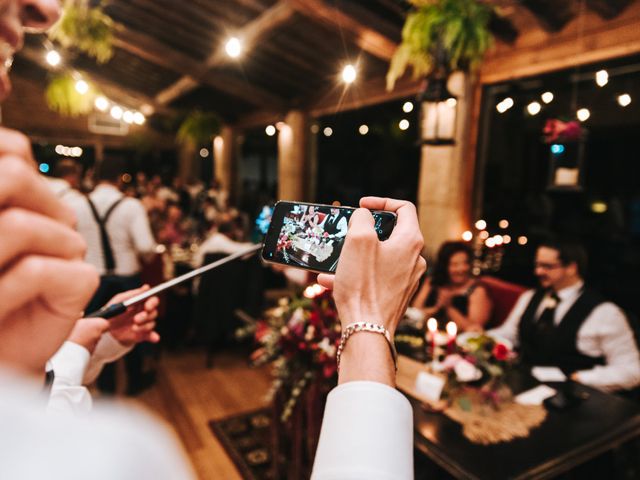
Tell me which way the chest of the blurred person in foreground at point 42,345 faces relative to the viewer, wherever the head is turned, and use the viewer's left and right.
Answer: facing to the right of the viewer

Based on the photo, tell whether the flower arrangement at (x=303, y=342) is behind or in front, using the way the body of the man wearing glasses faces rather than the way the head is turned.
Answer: in front

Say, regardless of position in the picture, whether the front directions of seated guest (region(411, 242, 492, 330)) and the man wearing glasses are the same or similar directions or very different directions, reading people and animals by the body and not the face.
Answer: same or similar directions

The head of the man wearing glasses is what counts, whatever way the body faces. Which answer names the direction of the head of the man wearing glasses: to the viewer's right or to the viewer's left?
to the viewer's left

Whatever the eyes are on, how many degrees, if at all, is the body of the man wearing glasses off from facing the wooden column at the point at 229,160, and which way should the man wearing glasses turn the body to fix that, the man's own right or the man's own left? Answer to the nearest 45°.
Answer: approximately 90° to the man's own right

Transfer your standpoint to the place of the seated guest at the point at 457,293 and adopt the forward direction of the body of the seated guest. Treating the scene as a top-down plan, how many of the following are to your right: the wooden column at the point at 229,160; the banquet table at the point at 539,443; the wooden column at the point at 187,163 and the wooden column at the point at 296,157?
3

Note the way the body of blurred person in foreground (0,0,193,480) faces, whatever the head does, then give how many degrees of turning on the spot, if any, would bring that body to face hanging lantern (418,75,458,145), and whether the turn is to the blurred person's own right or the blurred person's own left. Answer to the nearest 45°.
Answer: approximately 45° to the blurred person's own left

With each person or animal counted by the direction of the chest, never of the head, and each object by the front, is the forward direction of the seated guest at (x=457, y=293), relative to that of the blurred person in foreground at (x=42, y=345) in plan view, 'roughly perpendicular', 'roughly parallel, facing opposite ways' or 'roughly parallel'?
roughly parallel, facing opposite ways

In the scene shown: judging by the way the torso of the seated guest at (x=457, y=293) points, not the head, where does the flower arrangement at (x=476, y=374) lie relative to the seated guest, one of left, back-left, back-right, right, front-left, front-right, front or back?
front-left

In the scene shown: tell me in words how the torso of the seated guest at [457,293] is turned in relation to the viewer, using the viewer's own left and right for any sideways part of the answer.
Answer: facing the viewer and to the left of the viewer
